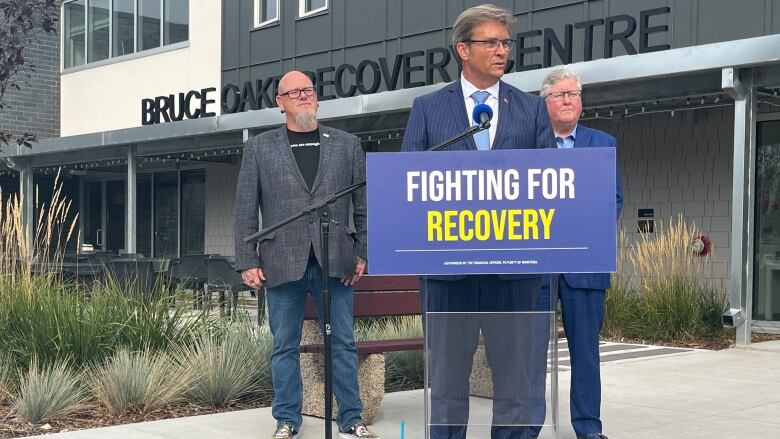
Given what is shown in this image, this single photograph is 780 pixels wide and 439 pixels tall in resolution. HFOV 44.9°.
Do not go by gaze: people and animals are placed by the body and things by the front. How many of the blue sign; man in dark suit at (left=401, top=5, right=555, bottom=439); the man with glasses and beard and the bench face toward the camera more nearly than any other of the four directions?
4

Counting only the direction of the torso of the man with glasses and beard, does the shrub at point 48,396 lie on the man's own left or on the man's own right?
on the man's own right

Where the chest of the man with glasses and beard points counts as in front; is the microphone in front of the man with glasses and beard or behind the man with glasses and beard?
in front

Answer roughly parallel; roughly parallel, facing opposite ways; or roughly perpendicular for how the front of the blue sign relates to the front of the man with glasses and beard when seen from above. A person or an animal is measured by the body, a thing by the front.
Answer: roughly parallel

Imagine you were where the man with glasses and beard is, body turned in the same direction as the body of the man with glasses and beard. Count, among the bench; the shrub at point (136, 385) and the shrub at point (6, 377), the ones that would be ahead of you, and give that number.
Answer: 0

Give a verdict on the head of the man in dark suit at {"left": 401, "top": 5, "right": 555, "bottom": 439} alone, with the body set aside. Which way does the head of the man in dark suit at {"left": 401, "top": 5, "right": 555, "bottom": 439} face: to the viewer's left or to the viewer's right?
to the viewer's right

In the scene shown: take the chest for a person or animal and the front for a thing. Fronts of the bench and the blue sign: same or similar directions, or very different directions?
same or similar directions

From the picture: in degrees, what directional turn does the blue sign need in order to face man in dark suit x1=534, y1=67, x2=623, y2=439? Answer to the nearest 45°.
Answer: approximately 180°

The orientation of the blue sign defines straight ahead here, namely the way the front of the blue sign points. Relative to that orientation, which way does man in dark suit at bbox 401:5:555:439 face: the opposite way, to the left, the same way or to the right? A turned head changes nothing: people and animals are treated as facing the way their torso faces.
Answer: the same way

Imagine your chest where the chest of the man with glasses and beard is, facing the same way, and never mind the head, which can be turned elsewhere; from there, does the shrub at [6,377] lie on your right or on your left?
on your right

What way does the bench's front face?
toward the camera

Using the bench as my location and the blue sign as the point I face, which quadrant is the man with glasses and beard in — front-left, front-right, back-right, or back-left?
front-right

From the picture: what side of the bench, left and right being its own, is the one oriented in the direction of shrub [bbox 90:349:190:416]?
right

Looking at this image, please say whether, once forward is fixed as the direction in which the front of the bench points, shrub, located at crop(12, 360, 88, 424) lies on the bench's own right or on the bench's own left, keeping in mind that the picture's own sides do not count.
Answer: on the bench's own right

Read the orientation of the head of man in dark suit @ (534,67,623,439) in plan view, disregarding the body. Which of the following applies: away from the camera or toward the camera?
toward the camera

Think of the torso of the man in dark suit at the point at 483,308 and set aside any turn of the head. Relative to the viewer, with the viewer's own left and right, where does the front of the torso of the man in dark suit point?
facing the viewer

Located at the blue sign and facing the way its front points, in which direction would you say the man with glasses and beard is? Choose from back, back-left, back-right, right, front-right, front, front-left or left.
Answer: back-right

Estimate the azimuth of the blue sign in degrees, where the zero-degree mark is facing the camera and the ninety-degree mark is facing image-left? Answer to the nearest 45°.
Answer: approximately 0°
